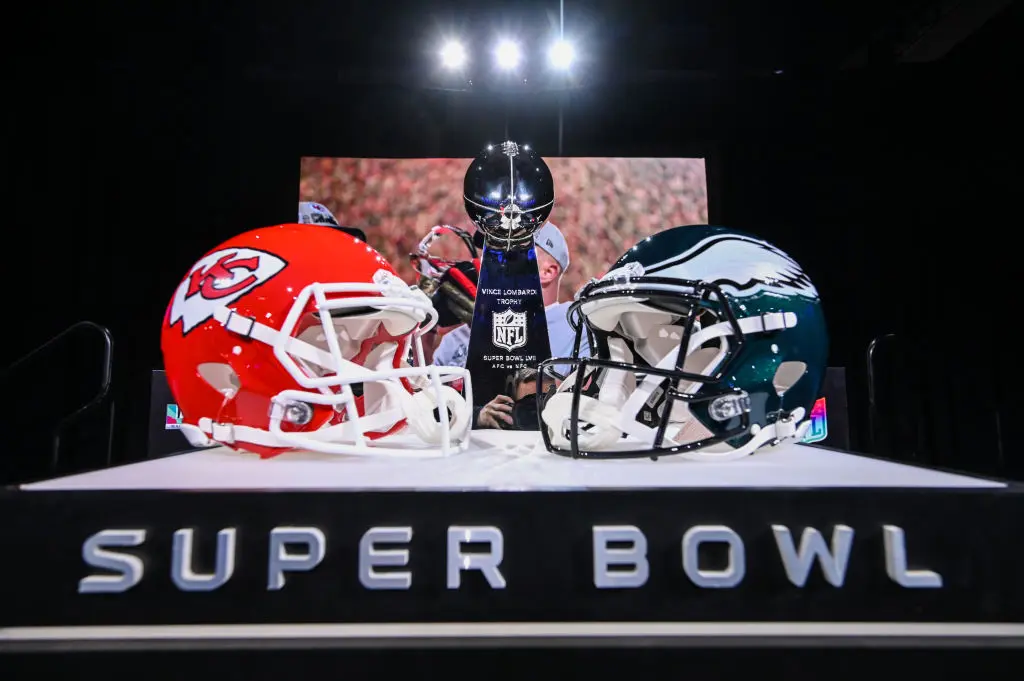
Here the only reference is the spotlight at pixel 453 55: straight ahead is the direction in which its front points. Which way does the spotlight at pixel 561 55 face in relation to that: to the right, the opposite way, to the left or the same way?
the same way

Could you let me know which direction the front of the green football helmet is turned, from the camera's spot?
facing the viewer and to the left of the viewer

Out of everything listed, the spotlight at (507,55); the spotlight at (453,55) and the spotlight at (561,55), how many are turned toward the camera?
3

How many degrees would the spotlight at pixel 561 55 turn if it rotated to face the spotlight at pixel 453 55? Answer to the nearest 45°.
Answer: approximately 90° to its right

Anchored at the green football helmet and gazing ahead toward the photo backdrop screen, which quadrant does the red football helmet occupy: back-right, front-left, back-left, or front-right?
front-left

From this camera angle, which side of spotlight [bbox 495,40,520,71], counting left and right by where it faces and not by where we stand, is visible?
front

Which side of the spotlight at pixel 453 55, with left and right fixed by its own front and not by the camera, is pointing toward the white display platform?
front

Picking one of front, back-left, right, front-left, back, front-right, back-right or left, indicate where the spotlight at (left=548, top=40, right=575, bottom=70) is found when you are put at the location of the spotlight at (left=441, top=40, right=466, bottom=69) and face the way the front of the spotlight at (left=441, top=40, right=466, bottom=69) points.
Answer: left

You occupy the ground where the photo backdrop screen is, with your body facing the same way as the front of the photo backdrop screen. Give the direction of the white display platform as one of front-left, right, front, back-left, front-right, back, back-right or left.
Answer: front

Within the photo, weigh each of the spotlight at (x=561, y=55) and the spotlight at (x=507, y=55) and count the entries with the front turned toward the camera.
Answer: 2

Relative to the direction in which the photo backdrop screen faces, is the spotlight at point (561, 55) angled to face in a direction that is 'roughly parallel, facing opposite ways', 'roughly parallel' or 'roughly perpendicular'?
roughly parallel

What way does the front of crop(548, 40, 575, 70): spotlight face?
toward the camera

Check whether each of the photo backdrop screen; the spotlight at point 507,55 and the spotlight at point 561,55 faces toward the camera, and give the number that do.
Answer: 3
